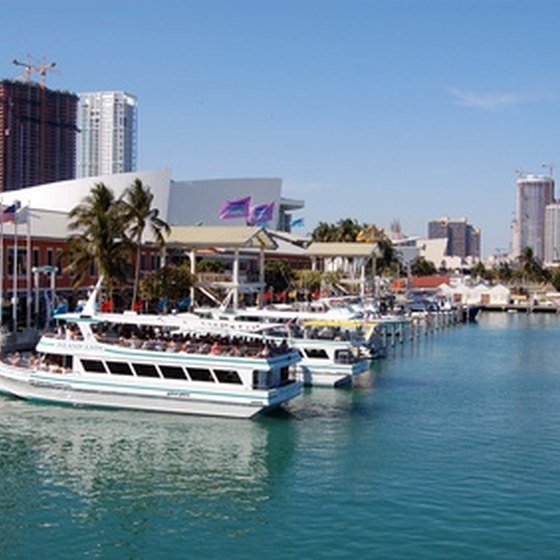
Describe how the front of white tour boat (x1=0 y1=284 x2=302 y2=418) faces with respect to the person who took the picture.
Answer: facing away from the viewer and to the left of the viewer
